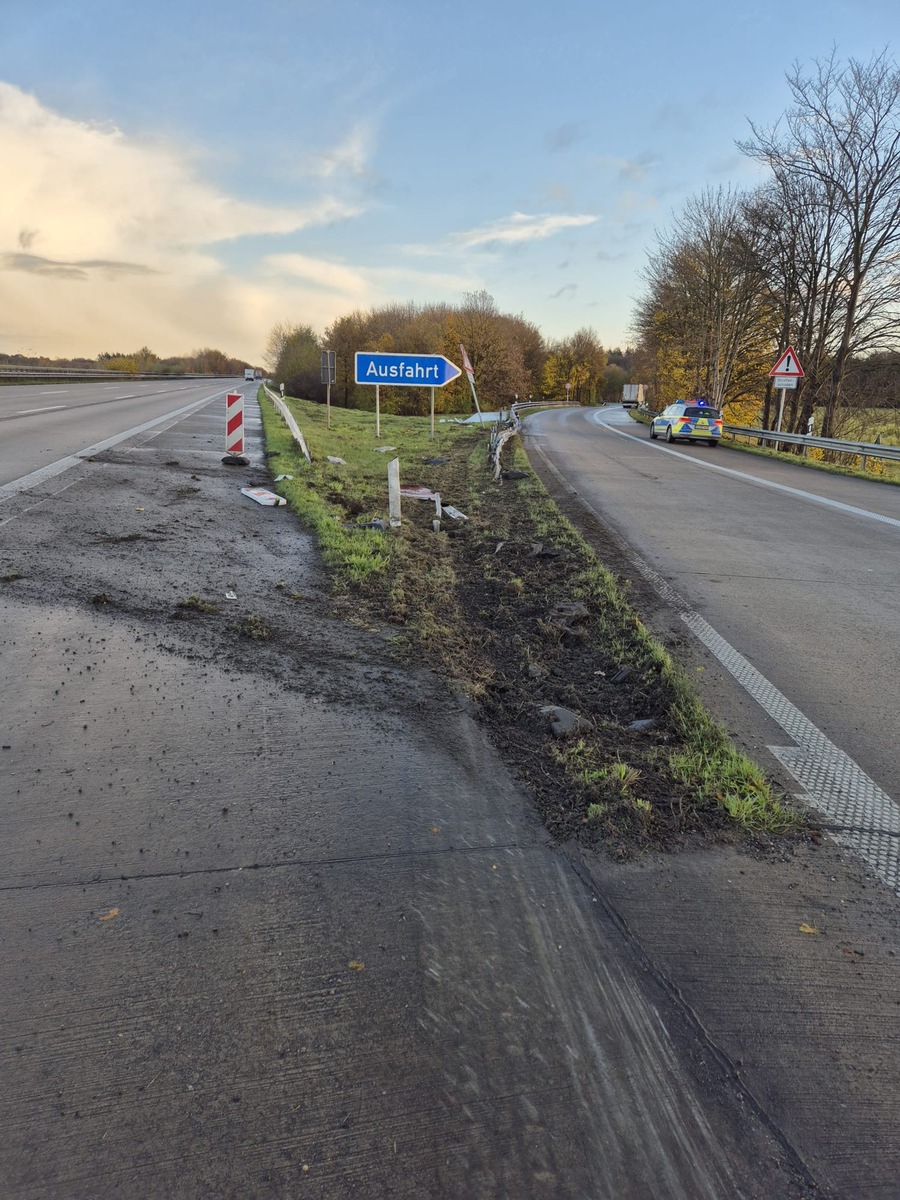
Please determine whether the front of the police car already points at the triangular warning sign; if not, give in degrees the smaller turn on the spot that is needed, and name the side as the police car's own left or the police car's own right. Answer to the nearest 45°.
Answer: approximately 180°

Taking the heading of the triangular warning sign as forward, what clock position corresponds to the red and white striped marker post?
The red and white striped marker post is roughly at 1 o'clock from the triangular warning sign.

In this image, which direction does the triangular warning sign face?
toward the camera

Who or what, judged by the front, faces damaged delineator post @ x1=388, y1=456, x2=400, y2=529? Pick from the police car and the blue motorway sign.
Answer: the blue motorway sign

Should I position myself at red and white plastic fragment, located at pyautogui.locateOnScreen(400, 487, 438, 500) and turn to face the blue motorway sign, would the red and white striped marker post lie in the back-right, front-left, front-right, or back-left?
front-left

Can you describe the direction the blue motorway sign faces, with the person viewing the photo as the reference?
facing the viewer

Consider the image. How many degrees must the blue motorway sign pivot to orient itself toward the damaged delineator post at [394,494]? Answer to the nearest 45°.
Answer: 0° — it already faces it

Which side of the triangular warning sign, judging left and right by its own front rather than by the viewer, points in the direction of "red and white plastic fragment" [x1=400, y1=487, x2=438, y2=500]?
front

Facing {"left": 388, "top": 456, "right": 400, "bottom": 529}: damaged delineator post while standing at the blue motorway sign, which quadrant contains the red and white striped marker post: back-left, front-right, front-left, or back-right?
front-right

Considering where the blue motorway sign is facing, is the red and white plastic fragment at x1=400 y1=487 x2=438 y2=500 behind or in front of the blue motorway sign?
in front
